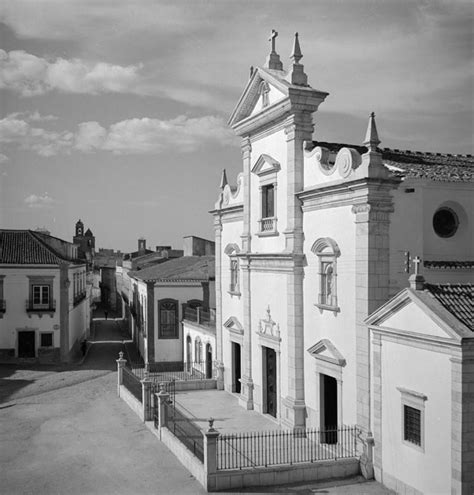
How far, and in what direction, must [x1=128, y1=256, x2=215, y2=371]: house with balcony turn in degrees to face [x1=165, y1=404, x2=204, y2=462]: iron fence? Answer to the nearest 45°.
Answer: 0° — it already faces it

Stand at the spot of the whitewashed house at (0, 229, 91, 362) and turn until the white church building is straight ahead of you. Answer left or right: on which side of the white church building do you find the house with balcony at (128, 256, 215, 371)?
left

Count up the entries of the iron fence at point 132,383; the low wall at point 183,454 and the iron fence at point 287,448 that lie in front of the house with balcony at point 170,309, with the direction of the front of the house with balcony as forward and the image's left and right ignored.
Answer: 3

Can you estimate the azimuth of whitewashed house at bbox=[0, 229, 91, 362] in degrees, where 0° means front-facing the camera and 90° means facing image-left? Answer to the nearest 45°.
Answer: approximately 0°

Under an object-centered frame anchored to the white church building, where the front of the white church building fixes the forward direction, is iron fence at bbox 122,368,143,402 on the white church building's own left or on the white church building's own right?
on the white church building's own right
